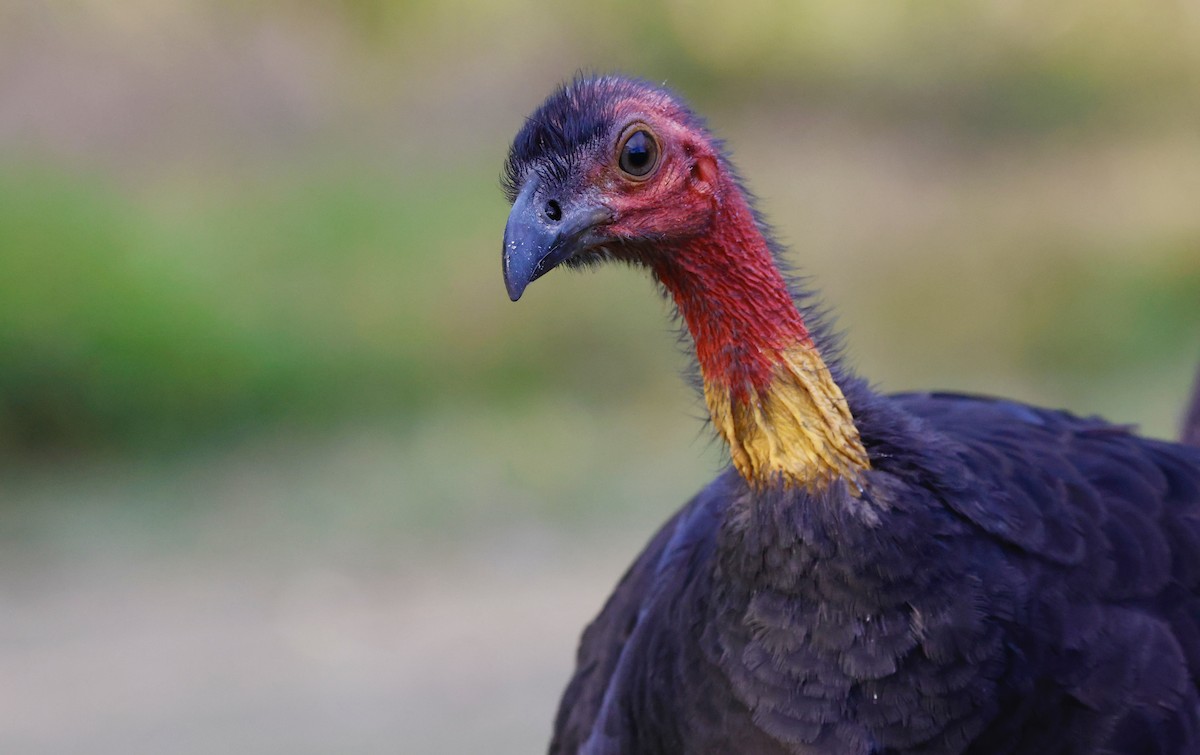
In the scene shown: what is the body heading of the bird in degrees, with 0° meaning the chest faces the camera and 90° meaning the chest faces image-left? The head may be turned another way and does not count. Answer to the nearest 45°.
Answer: approximately 45°
